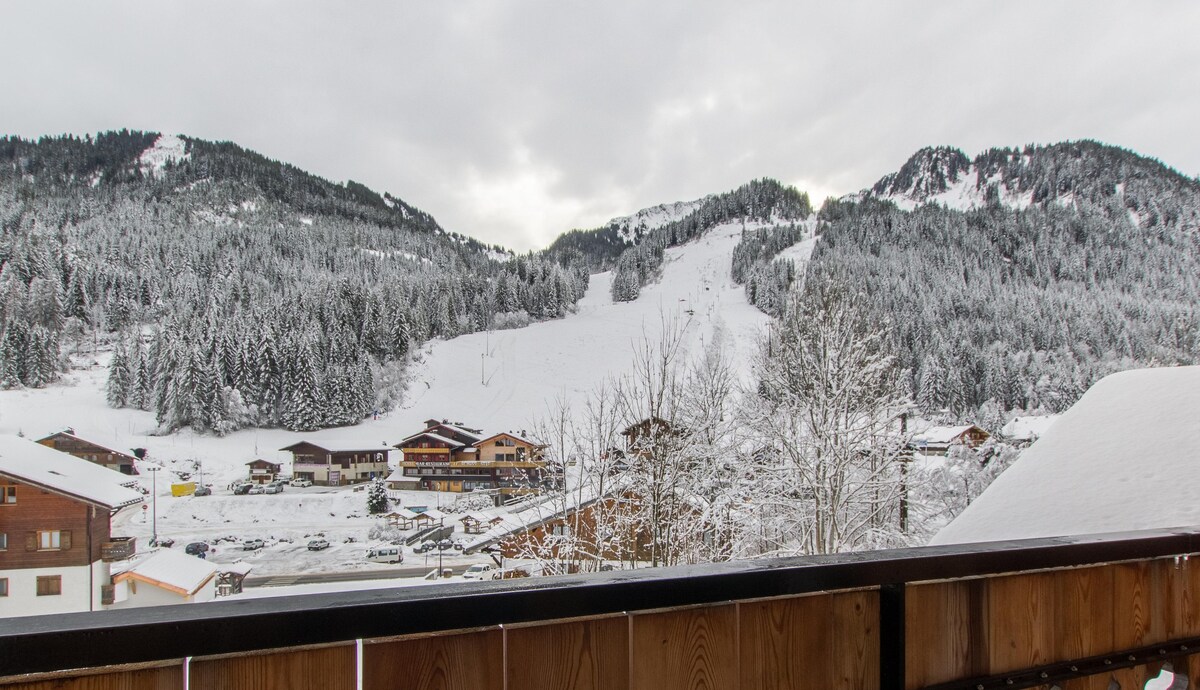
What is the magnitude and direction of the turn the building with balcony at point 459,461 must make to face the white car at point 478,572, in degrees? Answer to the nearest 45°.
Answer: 0° — it already faces it

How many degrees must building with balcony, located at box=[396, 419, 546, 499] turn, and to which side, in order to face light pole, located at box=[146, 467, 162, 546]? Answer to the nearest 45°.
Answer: approximately 45° to its right

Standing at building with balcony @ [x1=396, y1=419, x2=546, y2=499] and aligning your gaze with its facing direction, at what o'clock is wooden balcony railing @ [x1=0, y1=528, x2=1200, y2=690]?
The wooden balcony railing is roughly at 12 o'clock from the building with balcony.

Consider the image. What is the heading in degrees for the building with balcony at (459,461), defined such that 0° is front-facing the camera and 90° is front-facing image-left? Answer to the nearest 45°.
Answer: approximately 0°

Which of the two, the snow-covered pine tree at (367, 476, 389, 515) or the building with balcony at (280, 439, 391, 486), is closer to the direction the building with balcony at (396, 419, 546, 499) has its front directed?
the snow-covered pine tree

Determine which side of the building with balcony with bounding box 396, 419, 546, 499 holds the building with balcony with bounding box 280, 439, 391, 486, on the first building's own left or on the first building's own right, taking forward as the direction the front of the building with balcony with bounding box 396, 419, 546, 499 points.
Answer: on the first building's own right

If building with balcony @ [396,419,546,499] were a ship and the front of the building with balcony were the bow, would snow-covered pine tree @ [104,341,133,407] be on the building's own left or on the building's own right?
on the building's own right

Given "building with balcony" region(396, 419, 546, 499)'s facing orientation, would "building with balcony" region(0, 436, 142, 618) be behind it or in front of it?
in front
